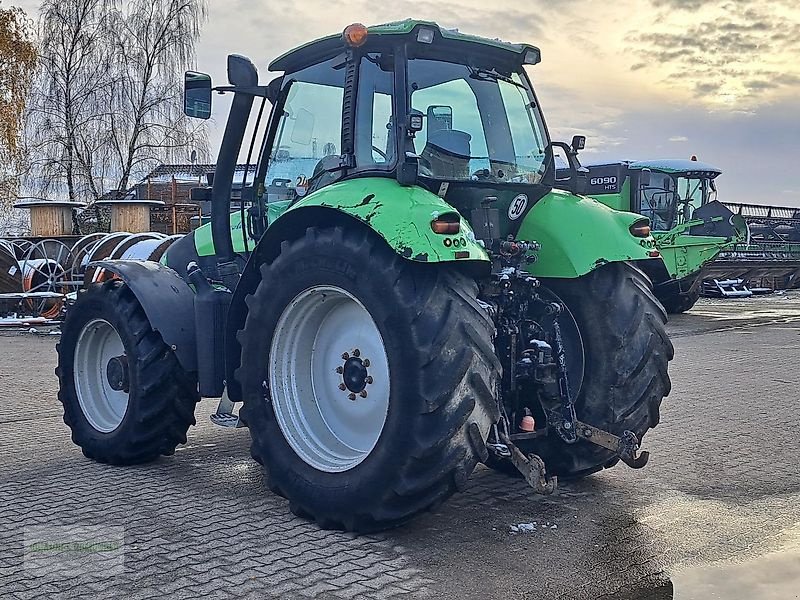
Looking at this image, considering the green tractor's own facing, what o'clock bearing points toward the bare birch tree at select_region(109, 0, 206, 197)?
The bare birch tree is roughly at 1 o'clock from the green tractor.

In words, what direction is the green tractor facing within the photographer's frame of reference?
facing away from the viewer and to the left of the viewer

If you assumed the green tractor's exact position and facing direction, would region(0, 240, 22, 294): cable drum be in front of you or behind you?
in front

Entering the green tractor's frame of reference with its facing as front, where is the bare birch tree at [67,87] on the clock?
The bare birch tree is roughly at 1 o'clock from the green tractor.

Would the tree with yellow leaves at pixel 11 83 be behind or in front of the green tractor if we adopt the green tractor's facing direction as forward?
in front

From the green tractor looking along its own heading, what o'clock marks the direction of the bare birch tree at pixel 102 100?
The bare birch tree is roughly at 1 o'clock from the green tractor.
